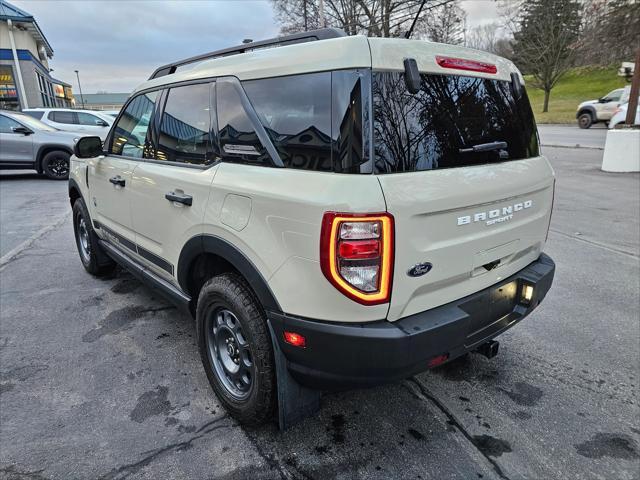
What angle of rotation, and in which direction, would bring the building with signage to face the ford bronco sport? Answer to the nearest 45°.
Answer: approximately 45° to its right

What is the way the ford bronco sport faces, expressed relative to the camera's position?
facing away from the viewer and to the left of the viewer

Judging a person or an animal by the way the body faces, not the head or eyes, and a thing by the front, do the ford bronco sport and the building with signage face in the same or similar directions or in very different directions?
very different directions

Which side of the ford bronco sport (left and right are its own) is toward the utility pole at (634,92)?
right

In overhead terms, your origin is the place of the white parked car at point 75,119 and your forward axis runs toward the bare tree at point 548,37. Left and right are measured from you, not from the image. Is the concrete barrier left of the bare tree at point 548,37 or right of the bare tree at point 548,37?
right

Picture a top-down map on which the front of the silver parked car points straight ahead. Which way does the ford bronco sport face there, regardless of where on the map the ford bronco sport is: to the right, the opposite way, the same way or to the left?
to the left

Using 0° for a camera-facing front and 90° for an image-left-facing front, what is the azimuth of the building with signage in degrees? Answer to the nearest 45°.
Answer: approximately 315°

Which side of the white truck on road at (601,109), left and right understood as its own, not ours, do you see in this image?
left

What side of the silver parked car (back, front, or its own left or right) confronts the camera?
right

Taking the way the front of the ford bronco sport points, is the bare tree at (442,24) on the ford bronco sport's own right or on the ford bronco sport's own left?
on the ford bronco sport's own right
